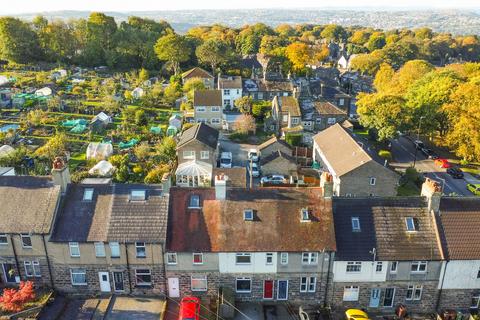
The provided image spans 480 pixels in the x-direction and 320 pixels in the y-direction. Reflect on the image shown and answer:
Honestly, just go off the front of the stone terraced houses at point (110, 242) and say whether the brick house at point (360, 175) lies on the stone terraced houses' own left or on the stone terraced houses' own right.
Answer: on the stone terraced houses' own left

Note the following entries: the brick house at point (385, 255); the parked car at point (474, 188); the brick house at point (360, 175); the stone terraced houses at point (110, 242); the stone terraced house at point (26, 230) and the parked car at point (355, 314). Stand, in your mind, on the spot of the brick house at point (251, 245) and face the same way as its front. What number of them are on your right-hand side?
2

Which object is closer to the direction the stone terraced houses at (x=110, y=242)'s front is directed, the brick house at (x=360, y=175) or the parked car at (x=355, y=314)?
the parked car

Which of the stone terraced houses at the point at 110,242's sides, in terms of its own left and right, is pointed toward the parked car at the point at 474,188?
left

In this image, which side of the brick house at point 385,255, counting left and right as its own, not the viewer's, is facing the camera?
front

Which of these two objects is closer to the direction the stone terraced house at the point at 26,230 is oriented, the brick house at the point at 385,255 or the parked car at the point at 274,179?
the brick house

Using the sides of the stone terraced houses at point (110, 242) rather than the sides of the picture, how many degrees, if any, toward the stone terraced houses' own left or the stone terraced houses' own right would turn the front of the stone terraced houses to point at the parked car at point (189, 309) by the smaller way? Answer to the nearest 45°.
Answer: approximately 45° to the stone terraced houses' own left

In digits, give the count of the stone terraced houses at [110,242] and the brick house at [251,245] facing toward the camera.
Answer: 2

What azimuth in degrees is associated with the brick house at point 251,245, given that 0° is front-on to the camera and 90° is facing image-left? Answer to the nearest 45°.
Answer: approximately 0°

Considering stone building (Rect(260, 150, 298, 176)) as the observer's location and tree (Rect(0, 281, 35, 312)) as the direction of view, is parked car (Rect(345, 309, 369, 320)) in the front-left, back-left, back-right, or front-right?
front-left

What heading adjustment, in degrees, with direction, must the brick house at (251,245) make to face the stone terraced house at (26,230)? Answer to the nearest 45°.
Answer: approximately 90° to its right

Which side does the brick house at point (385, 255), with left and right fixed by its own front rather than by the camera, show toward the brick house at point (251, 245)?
right

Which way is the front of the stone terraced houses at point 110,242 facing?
toward the camera

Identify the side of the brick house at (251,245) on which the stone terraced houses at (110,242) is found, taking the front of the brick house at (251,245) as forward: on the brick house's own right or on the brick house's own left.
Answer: on the brick house's own right

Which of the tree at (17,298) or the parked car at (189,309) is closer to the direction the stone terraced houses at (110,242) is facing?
the parked car
